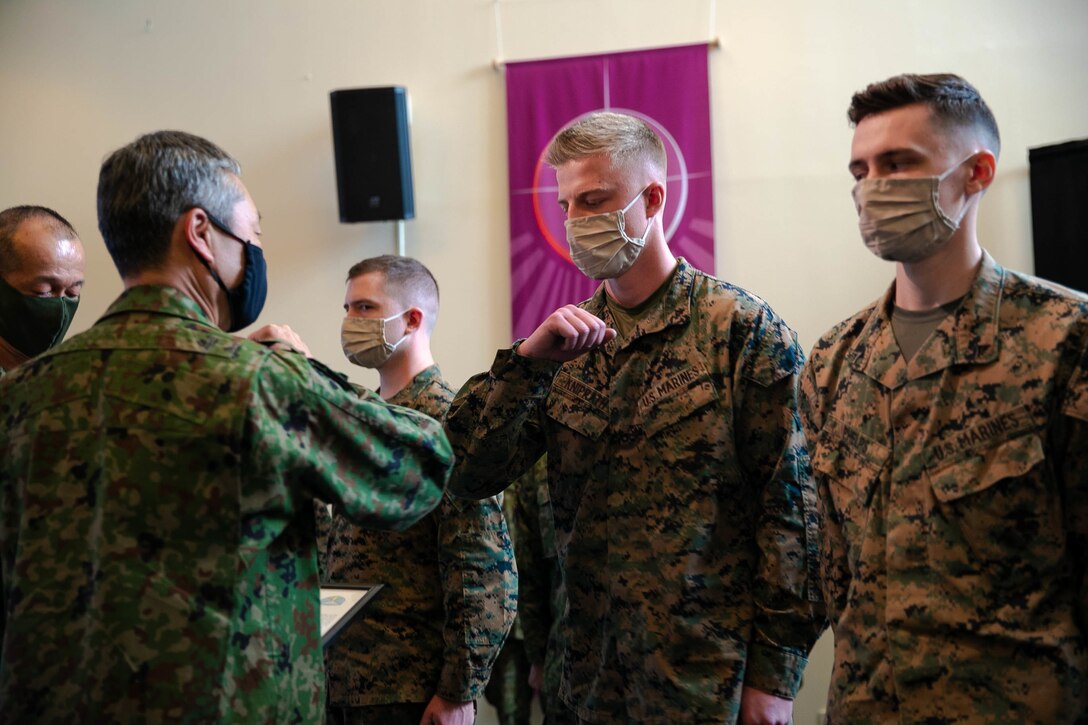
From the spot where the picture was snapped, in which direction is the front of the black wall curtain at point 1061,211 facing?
facing the viewer and to the left of the viewer

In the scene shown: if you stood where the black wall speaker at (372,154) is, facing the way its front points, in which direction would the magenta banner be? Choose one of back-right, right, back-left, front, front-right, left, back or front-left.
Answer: left

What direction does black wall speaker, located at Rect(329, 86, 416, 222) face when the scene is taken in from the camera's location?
facing the viewer

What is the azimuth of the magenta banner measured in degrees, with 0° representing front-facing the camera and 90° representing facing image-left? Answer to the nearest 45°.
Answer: approximately 0°

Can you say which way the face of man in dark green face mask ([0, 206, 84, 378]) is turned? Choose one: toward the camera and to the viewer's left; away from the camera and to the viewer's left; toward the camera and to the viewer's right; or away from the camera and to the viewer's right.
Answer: toward the camera and to the viewer's right

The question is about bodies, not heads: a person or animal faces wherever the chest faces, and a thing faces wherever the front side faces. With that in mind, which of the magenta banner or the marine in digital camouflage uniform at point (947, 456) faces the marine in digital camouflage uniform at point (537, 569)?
the magenta banner

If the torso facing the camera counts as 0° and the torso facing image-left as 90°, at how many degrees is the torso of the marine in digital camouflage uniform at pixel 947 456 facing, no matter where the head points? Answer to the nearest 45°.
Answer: approximately 45°

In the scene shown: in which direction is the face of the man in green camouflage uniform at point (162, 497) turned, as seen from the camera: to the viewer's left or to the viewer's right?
to the viewer's right
